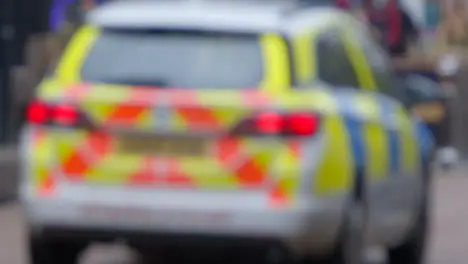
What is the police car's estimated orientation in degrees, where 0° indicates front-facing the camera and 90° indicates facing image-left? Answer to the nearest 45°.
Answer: approximately 225°
